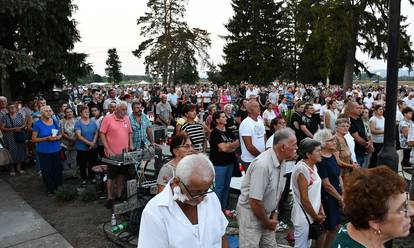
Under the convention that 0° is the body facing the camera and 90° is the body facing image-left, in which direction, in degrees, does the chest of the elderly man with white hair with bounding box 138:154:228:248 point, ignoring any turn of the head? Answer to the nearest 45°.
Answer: approximately 315°
